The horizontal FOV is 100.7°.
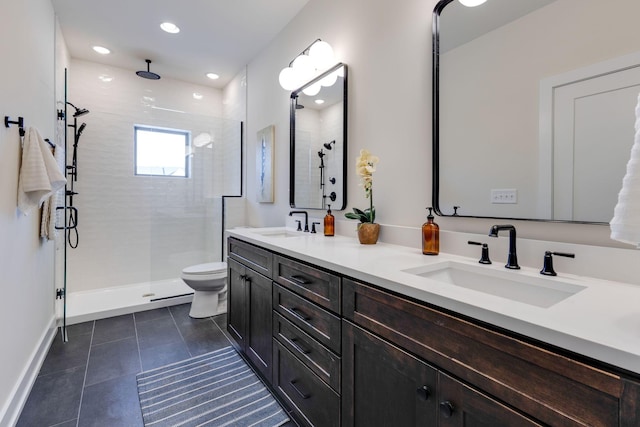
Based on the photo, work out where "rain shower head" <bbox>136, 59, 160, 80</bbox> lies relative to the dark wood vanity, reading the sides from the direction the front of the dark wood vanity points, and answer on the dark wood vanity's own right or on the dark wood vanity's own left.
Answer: on the dark wood vanity's own right

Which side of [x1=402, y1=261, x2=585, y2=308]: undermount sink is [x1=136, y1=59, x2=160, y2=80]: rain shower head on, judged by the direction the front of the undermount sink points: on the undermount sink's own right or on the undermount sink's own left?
on the undermount sink's own right

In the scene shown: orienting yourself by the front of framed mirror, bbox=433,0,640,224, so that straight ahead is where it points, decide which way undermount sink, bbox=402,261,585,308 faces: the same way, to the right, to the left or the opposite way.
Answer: the same way

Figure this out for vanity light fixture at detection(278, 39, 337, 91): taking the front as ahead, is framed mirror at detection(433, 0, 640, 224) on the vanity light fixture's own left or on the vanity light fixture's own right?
on the vanity light fixture's own left

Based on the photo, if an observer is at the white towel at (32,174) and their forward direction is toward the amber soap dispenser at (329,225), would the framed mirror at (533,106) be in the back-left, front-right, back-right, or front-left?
front-right

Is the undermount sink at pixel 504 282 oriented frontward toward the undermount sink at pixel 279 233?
no

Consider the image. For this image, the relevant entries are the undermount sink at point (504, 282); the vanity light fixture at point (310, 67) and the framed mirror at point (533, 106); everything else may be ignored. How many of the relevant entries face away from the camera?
0

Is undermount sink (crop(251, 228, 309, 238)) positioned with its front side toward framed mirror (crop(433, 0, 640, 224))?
no

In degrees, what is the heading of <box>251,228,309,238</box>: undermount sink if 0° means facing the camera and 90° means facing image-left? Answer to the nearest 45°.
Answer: approximately 45°

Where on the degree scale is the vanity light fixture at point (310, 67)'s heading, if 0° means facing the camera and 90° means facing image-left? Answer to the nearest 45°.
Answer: approximately 45°

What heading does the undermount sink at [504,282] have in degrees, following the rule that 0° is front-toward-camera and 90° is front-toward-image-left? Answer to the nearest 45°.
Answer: approximately 45°
